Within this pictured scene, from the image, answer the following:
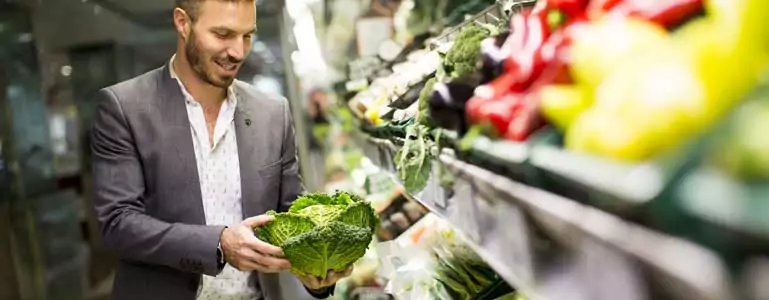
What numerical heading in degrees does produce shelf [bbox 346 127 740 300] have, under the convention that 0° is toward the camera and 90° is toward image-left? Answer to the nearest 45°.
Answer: approximately 45°

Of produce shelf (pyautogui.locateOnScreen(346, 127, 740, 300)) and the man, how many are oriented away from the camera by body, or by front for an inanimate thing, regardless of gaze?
0

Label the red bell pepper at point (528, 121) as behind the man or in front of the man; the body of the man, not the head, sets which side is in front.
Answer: in front

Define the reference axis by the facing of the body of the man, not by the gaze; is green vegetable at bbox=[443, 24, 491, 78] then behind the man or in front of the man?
in front

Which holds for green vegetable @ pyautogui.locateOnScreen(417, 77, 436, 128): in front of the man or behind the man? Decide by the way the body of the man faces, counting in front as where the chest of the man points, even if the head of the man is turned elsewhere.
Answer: in front
